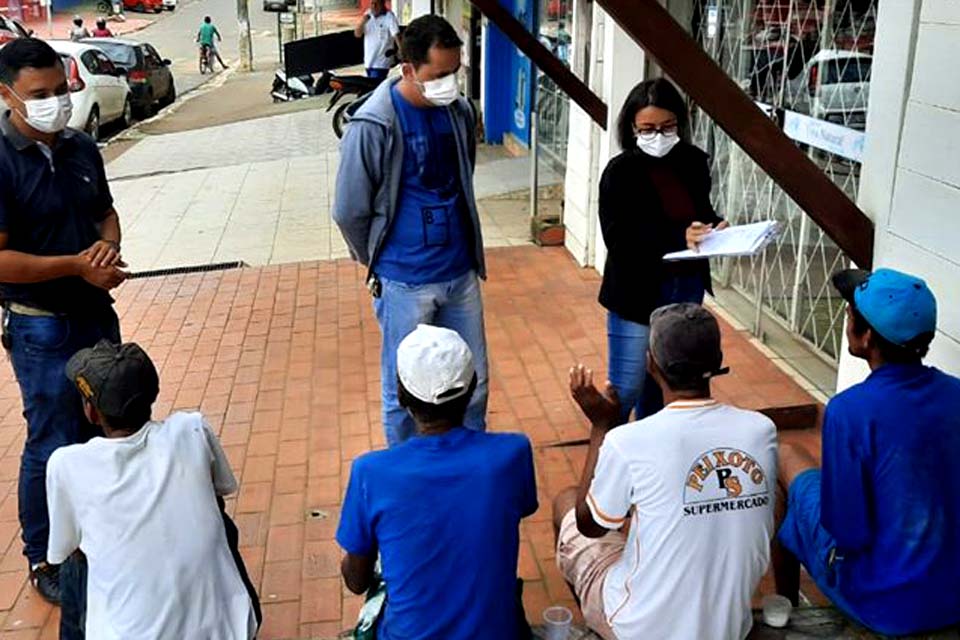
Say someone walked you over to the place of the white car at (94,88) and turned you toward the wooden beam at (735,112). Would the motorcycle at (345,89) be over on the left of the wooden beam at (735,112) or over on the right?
left

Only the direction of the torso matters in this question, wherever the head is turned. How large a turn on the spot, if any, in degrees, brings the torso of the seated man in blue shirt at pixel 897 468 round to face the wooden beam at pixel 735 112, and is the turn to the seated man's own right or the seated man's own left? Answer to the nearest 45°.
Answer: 0° — they already face it

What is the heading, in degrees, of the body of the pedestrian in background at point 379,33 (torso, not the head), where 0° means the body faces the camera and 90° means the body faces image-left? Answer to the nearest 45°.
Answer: approximately 0°

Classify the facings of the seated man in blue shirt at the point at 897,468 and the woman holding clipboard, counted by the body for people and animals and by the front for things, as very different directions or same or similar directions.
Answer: very different directions

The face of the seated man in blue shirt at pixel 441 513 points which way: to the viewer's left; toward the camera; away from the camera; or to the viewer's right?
away from the camera

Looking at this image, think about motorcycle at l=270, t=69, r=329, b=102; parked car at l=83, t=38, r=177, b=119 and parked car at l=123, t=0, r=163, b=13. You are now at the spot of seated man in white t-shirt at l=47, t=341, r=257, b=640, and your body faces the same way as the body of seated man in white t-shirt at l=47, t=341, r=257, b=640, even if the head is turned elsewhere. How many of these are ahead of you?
3

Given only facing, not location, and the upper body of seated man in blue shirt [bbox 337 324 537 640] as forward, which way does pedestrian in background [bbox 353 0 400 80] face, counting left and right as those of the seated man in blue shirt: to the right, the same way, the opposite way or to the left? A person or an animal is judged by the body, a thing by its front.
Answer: the opposite way

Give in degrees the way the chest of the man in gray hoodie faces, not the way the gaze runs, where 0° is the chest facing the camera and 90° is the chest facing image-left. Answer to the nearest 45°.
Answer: approximately 315°

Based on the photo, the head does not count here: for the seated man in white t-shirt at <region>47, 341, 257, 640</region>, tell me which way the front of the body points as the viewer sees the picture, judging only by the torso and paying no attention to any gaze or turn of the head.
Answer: away from the camera

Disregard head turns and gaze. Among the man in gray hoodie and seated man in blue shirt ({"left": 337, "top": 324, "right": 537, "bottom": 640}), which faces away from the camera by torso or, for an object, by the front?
the seated man in blue shirt

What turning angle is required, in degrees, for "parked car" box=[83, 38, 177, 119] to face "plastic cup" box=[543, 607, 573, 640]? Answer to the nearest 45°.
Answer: approximately 135° to its right

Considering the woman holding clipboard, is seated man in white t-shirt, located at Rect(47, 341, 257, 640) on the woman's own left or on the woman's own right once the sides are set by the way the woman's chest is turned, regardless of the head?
on the woman's own right

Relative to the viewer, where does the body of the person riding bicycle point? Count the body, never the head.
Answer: away from the camera

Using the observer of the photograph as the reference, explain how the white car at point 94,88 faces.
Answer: facing away from the viewer and to the right of the viewer

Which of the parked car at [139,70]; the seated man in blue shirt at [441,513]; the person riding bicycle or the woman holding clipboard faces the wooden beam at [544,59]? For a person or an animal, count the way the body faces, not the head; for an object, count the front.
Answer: the seated man in blue shirt

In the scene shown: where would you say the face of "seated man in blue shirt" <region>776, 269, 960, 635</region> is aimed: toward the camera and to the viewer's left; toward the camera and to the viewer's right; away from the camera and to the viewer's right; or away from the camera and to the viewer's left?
away from the camera and to the viewer's left
